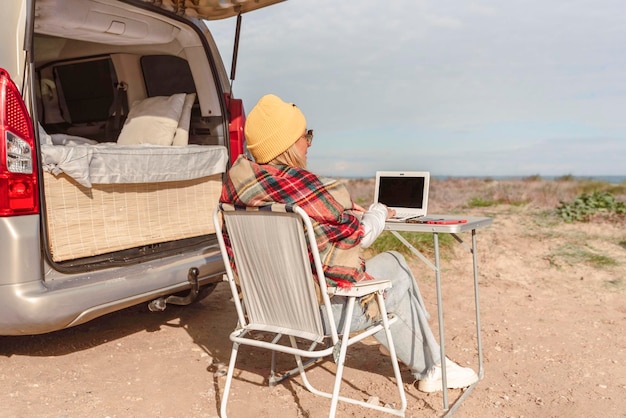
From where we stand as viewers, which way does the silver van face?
facing away from the viewer and to the left of the viewer

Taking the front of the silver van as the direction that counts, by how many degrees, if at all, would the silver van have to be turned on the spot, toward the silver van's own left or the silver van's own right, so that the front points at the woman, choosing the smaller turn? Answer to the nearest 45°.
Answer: approximately 180°

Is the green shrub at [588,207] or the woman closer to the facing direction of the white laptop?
the woman

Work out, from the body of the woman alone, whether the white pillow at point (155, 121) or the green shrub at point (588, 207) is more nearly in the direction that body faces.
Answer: the green shrub

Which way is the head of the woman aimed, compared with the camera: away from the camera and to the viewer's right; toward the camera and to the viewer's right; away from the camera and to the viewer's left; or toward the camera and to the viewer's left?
away from the camera and to the viewer's right

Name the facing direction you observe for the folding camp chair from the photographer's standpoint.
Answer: facing away from the viewer and to the right of the viewer

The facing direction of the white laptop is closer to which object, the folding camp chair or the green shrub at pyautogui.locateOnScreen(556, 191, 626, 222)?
the folding camp chair

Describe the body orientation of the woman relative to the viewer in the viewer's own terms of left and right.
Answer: facing away from the viewer and to the right of the viewer

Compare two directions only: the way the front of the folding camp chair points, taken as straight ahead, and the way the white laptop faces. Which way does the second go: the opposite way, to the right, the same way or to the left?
the opposite way

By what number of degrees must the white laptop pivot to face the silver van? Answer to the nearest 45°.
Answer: approximately 45° to its right

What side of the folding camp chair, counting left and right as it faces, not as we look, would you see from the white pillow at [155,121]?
left

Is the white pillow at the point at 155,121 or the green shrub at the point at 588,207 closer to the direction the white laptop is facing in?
the white pillow

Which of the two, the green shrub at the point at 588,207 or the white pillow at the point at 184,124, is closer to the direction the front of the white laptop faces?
the white pillow

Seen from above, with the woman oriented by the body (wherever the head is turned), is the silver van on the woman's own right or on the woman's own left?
on the woman's own left
